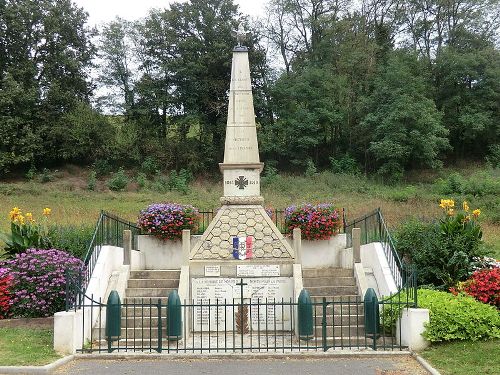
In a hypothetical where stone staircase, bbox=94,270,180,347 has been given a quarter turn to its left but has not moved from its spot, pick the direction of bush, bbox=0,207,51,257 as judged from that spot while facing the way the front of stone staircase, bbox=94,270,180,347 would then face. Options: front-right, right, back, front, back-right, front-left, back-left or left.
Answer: back-left

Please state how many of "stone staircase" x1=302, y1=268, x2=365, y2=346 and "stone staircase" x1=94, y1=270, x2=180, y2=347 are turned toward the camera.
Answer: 2

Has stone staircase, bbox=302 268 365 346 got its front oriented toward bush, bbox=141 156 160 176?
no

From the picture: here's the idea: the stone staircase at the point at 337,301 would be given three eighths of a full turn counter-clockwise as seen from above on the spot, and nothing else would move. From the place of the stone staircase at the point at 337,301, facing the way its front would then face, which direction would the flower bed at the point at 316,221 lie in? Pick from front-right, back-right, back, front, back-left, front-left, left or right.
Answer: front-left

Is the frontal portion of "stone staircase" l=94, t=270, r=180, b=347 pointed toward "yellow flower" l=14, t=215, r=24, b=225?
no

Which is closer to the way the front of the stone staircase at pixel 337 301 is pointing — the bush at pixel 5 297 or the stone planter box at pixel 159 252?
the bush

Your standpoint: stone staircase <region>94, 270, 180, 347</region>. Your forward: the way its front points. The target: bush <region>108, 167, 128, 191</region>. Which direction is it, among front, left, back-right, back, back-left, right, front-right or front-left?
back

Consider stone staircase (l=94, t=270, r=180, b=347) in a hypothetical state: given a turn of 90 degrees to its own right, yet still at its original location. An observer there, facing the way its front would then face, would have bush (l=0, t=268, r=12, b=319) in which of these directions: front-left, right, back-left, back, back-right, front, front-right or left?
front

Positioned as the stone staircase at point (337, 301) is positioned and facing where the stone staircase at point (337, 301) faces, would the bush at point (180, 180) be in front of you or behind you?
behind

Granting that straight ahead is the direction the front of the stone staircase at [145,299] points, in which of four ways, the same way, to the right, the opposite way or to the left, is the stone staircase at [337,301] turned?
the same way

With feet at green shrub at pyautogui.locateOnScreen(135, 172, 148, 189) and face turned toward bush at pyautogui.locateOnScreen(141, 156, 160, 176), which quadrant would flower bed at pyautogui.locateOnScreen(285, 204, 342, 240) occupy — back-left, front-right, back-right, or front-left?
back-right

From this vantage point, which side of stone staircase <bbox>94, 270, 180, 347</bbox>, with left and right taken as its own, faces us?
front

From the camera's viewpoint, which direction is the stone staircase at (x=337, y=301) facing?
toward the camera

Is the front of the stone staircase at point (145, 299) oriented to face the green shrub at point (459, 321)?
no

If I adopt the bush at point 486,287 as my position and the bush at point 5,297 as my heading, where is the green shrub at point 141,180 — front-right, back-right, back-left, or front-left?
front-right

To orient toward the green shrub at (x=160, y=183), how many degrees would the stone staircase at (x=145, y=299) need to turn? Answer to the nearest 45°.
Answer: approximately 180°

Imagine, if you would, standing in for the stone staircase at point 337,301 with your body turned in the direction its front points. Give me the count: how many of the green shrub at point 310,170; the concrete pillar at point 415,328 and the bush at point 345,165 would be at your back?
2
